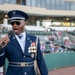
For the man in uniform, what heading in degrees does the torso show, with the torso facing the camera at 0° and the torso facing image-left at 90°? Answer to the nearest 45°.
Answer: approximately 0°

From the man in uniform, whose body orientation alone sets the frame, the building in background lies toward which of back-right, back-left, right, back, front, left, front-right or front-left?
back
